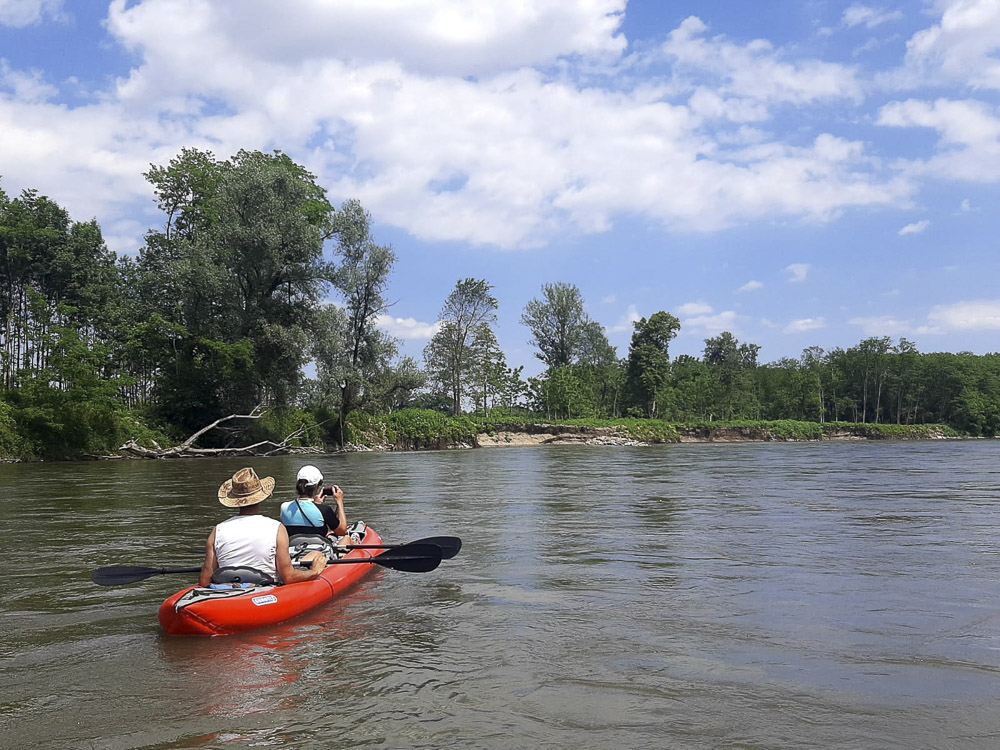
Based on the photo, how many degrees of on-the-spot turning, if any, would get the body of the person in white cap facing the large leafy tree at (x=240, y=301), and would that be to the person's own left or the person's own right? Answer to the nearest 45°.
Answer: approximately 45° to the person's own left

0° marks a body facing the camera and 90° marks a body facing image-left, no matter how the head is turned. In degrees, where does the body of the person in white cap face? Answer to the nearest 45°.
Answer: approximately 225°

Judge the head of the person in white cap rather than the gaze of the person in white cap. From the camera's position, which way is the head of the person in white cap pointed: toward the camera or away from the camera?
away from the camera

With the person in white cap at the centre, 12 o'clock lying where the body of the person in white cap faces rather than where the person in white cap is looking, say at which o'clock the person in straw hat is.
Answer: The person in straw hat is roughly at 5 o'clock from the person in white cap.

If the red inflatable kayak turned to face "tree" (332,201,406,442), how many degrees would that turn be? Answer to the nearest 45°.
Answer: approximately 45° to its left

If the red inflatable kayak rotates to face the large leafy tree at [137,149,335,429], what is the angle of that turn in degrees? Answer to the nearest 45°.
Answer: approximately 45° to its left

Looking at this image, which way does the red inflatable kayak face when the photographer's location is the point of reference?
facing away from the viewer and to the right of the viewer

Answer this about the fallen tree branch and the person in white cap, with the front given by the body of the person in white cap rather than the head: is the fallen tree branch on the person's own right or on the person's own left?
on the person's own left

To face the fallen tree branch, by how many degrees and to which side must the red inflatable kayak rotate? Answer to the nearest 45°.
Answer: approximately 45° to its left
